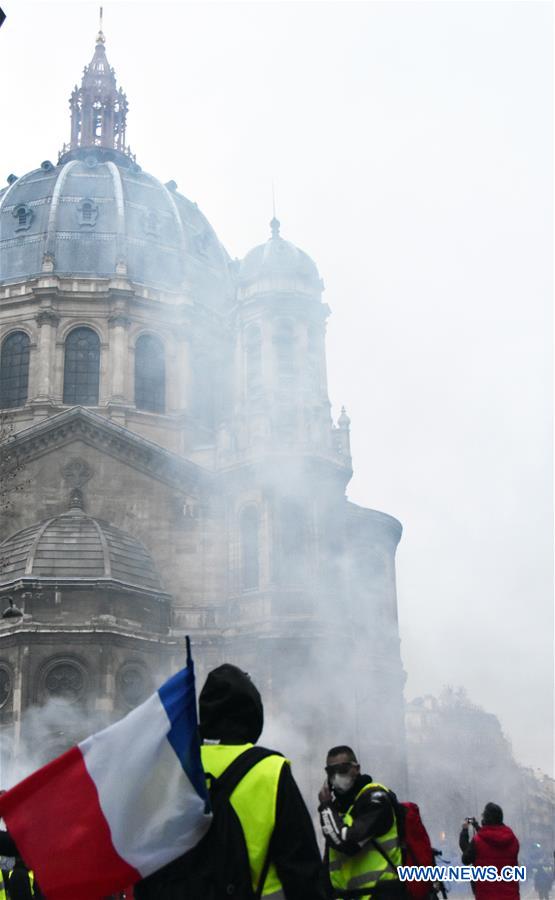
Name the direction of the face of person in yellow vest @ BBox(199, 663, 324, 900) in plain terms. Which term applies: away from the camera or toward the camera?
away from the camera

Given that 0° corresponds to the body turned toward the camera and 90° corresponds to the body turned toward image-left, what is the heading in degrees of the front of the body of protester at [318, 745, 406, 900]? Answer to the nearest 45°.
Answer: approximately 45°

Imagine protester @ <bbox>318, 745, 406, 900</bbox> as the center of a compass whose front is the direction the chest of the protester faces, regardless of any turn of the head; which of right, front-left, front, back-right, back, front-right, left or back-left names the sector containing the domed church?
back-right

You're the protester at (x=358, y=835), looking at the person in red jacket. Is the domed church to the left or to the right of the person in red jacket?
left

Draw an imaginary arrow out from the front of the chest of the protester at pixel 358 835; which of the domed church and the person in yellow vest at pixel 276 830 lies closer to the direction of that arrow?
the person in yellow vest
